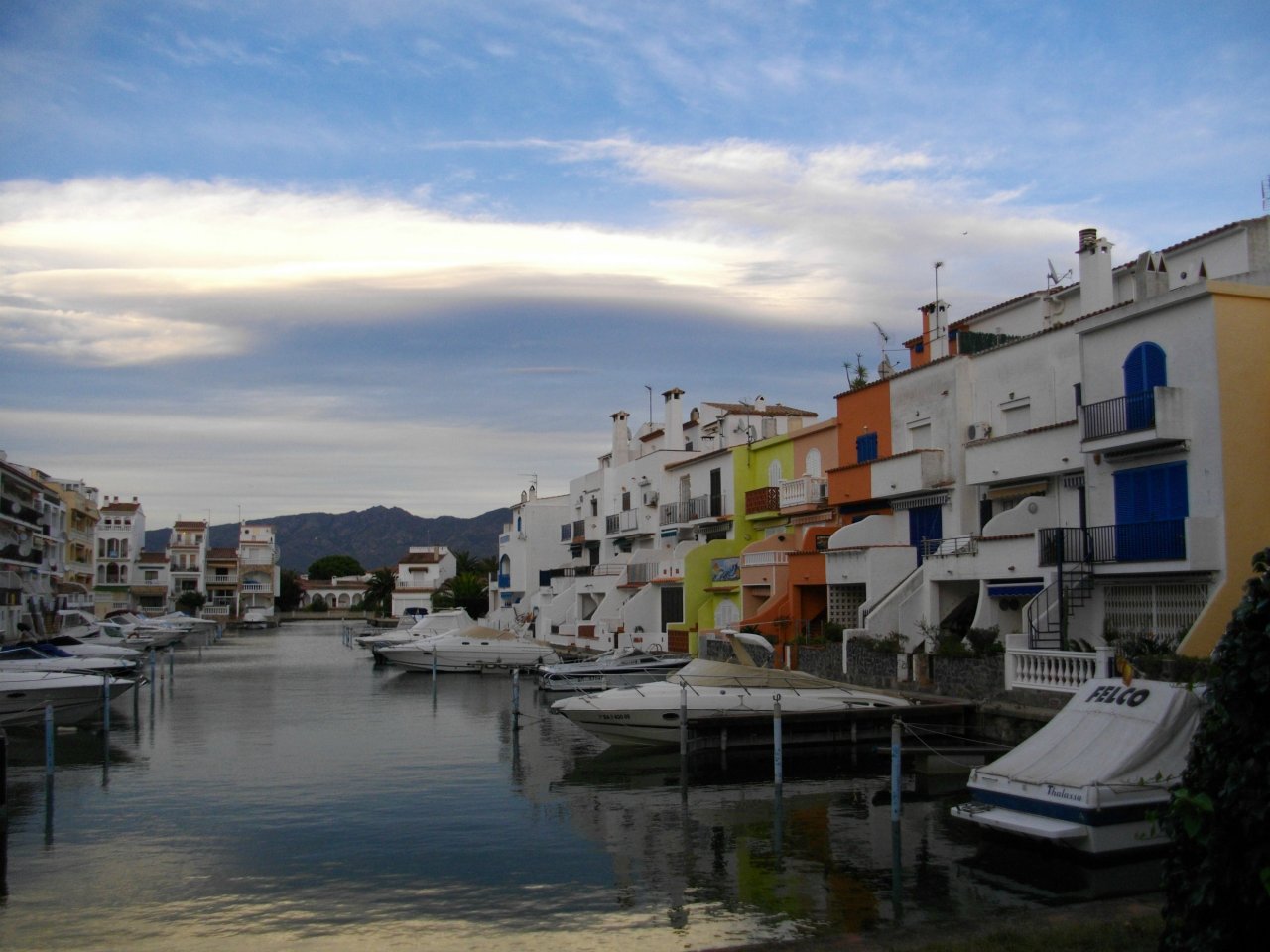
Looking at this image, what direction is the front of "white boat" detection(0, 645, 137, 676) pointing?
to the viewer's right

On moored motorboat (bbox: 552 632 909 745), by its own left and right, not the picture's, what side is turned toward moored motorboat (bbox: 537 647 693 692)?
right

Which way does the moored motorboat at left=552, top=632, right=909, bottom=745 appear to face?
to the viewer's left

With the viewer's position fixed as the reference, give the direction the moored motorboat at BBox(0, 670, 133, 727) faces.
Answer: facing to the right of the viewer

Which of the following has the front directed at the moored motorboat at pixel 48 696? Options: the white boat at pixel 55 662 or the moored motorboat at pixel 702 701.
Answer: the moored motorboat at pixel 702 701

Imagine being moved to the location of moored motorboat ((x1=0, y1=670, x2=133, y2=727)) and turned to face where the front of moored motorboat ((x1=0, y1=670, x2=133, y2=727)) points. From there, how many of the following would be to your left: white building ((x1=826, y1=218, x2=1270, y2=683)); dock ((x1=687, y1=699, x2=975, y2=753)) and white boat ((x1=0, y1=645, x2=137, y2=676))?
1

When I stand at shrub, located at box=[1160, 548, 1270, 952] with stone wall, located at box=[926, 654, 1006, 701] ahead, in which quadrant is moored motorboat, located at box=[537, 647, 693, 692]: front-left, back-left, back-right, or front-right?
front-left

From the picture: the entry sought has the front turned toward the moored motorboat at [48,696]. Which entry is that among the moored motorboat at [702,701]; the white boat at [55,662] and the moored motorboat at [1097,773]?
the moored motorboat at [702,701]

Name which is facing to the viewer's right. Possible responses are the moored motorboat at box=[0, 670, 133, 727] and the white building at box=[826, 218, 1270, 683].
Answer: the moored motorboat

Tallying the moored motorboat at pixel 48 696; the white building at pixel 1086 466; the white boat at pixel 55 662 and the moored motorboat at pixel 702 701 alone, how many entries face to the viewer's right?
2

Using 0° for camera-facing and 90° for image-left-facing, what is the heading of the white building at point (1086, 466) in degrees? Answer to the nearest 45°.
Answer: approximately 45°
